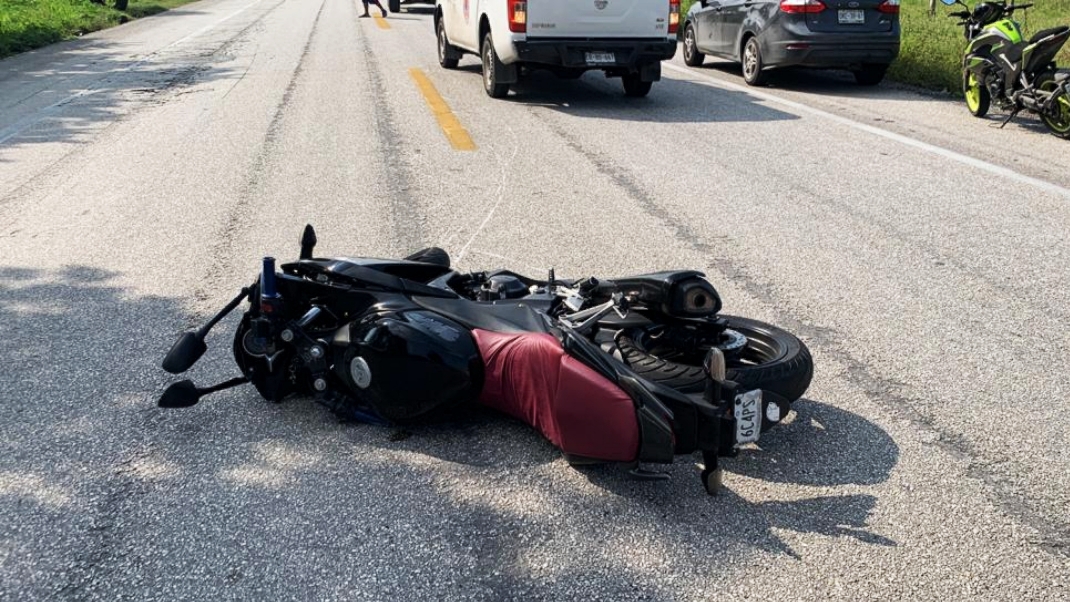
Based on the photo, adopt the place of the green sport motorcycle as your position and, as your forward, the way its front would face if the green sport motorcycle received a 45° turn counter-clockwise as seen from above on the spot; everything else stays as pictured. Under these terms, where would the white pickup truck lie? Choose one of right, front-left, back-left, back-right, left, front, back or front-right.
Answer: front

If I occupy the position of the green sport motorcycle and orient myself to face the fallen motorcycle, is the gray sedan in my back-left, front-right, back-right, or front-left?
back-right

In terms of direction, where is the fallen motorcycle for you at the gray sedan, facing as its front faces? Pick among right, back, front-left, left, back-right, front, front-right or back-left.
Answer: back-left

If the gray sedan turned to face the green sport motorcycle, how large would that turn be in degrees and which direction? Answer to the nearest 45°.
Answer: approximately 180°

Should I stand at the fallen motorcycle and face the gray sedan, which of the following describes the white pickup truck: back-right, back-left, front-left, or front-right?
front-left

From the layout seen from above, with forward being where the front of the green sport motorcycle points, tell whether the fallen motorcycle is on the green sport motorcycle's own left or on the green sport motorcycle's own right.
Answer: on the green sport motorcycle's own left

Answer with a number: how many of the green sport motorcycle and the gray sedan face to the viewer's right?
0

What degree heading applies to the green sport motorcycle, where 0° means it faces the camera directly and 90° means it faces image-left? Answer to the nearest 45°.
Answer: approximately 135°

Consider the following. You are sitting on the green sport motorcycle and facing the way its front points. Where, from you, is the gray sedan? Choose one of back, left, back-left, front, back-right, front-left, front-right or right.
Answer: front

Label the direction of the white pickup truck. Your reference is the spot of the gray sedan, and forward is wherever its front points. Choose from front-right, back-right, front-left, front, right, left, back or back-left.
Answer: left
